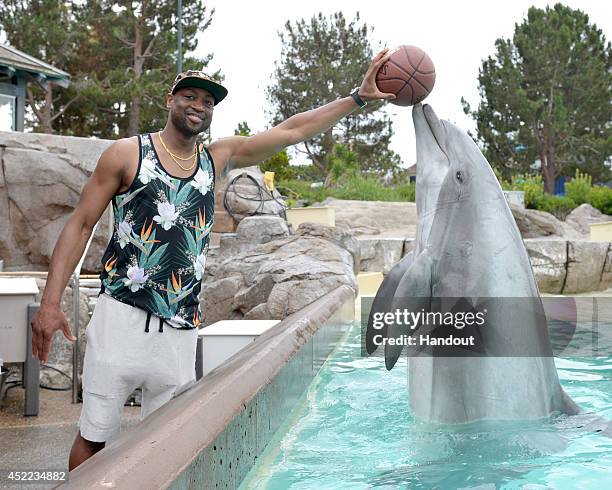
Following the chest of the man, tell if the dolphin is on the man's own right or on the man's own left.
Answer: on the man's own left

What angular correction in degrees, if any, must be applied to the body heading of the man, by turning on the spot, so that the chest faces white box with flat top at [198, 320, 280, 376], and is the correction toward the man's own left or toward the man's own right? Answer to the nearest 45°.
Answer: approximately 135° to the man's own left

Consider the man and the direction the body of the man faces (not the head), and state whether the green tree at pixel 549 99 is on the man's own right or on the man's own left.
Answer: on the man's own left

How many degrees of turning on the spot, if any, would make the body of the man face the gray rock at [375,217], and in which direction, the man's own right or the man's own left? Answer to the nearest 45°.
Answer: approximately 135° to the man's own left

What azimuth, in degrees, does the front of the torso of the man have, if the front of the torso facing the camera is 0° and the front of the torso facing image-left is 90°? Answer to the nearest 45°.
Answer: approximately 315°

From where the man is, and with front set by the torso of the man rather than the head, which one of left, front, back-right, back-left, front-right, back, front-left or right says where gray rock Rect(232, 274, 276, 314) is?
back-left

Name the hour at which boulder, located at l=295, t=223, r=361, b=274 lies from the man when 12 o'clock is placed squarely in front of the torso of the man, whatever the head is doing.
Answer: The boulder is roughly at 8 o'clock from the man.

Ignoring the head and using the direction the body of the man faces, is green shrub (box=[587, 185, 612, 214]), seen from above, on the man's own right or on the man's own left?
on the man's own left

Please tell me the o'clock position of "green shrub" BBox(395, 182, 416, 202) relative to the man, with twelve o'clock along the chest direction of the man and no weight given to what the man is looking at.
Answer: The green shrub is roughly at 8 o'clock from the man.

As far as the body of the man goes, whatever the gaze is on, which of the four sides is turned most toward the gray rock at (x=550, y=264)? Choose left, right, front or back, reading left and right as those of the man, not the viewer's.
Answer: left

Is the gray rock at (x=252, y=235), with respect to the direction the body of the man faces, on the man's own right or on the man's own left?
on the man's own left
